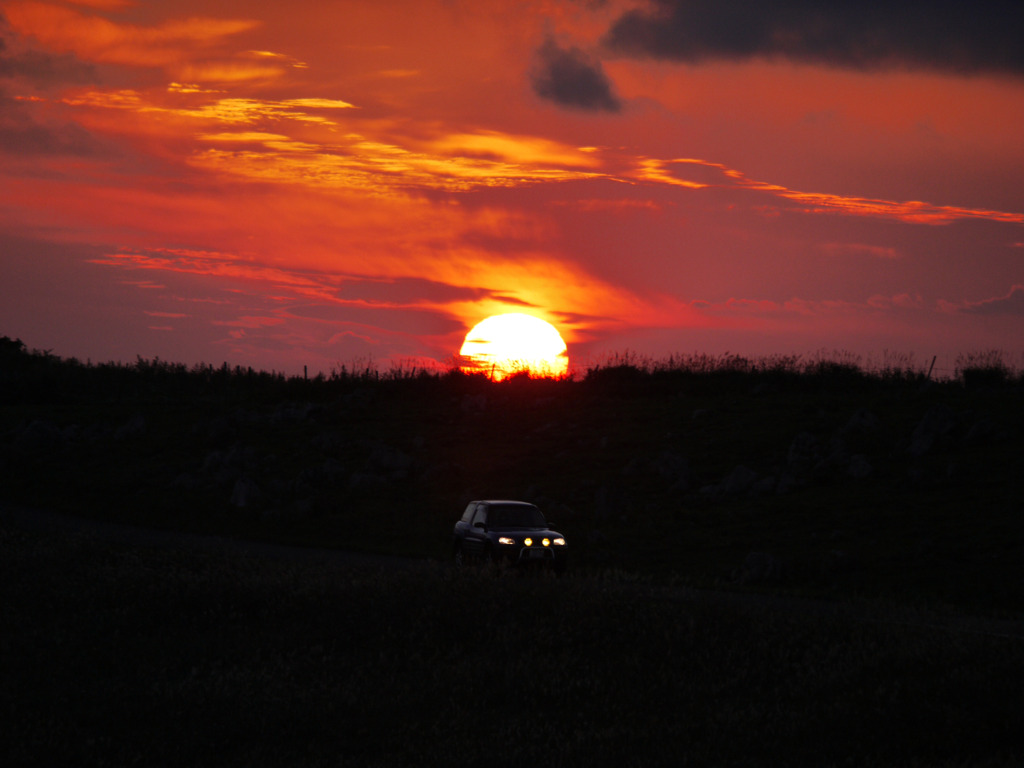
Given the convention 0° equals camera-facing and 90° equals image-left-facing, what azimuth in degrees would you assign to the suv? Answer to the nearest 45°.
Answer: approximately 315°
